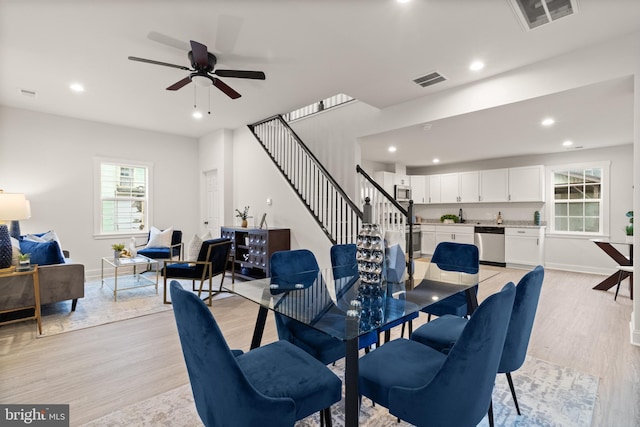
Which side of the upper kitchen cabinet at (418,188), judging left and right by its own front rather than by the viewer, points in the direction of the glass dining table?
front

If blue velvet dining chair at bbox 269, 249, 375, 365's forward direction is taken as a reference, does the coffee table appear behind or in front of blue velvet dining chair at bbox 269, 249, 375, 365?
behind

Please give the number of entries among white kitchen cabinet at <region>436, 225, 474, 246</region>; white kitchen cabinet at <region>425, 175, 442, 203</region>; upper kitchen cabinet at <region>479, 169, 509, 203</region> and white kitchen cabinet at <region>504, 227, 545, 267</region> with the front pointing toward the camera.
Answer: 4

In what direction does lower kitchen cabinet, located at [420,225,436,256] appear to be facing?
toward the camera

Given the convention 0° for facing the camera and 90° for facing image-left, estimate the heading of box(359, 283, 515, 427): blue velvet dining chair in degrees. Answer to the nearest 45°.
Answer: approximately 135°

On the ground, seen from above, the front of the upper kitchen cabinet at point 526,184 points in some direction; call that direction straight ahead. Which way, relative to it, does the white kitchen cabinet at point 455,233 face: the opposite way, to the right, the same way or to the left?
the same way

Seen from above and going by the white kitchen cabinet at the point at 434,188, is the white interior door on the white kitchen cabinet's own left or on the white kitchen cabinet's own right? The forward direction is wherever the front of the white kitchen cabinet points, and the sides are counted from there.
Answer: on the white kitchen cabinet's own right

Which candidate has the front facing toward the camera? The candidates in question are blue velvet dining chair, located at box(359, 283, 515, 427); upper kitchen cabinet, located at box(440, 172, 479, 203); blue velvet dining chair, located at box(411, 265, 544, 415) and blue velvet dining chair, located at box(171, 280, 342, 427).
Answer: the upper kitchen cabinet

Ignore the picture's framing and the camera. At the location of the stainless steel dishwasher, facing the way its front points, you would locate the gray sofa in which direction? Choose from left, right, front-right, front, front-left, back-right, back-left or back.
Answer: front-right

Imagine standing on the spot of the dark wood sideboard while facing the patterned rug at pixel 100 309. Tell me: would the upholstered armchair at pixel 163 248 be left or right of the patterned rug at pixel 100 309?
right

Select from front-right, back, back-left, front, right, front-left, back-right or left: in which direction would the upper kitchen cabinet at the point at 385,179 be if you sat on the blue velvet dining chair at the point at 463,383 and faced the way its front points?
front-right

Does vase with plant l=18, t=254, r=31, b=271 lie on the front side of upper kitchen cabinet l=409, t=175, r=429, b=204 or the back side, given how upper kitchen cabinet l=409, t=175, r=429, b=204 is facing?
on the front side

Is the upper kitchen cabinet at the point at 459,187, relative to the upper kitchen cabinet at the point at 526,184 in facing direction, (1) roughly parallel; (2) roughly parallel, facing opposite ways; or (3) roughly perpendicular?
roughly parallel

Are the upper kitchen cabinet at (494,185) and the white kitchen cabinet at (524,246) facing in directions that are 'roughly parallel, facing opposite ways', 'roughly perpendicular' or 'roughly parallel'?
roughly parallel

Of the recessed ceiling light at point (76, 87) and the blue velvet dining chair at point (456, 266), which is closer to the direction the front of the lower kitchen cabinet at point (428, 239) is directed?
the blue velvet dining chair

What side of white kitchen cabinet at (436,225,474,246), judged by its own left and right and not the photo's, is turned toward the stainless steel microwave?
right

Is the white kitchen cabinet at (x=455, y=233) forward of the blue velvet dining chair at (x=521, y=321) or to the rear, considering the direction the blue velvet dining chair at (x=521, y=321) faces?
forward

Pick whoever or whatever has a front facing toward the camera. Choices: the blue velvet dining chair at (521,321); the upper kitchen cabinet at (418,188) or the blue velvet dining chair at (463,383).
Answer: the upper kitchen cabinet
